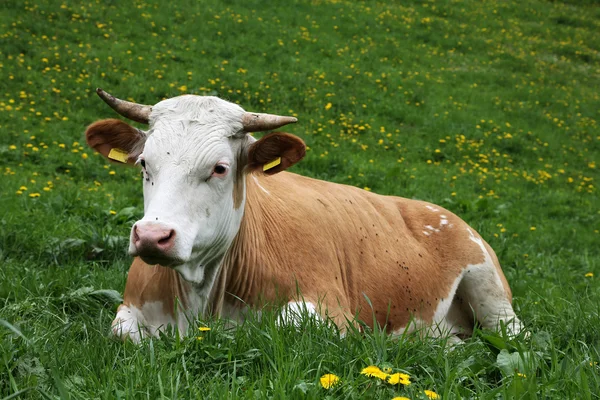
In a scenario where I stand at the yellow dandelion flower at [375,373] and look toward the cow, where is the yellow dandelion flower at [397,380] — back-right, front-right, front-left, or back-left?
back-right

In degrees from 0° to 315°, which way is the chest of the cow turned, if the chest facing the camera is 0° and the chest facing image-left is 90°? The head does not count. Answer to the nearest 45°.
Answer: approximately 45°

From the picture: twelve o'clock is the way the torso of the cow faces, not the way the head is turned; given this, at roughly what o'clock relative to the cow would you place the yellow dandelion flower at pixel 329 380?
The yellow dandelion flower is roughly at 10 o'clock from the cow.

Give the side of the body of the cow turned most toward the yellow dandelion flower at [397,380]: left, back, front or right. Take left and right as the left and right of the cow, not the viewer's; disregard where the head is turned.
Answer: left
